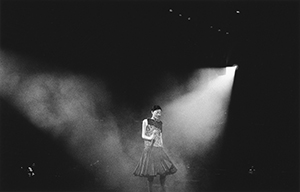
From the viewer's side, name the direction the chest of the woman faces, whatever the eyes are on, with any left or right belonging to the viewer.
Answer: facing the viewer and to the right of the viewer
